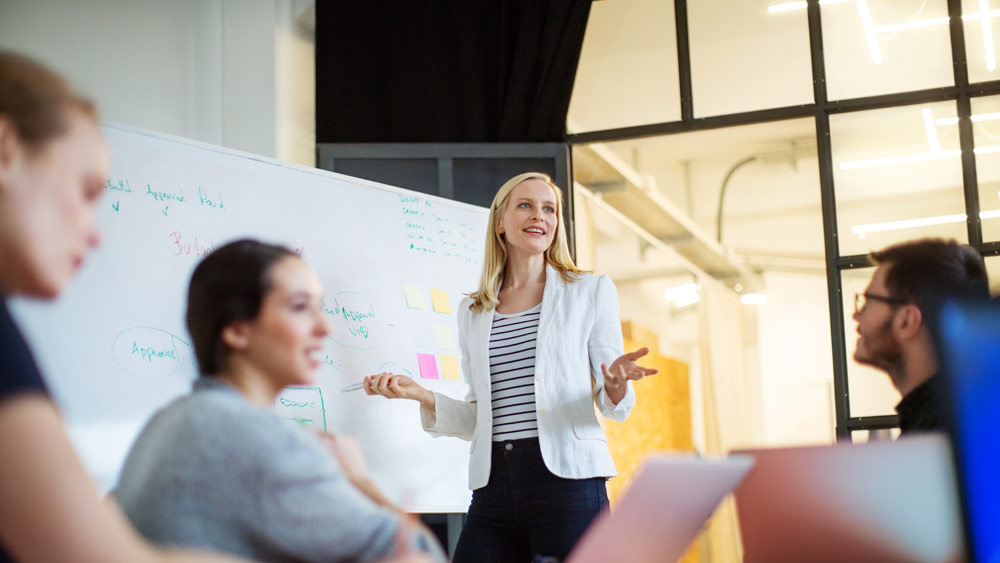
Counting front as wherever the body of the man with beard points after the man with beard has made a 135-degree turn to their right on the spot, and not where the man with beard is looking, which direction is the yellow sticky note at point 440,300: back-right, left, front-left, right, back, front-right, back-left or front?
left

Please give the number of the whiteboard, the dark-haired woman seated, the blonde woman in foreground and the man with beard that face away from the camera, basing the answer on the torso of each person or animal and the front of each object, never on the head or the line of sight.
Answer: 0

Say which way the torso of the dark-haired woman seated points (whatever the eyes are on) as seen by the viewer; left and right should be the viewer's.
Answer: facing to the right of the viewer

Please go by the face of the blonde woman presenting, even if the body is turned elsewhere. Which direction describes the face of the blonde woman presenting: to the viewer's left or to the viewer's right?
to the viewer's right

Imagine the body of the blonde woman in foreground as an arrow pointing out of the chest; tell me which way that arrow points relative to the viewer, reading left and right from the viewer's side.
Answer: facing to the right of the viewer

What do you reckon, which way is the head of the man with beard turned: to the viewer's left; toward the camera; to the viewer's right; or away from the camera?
to the viewer's left

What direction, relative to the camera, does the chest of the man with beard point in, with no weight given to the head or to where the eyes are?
to the viewer's left

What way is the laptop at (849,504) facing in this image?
away from the camera

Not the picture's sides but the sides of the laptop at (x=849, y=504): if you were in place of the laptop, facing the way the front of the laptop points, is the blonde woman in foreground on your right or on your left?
on your left

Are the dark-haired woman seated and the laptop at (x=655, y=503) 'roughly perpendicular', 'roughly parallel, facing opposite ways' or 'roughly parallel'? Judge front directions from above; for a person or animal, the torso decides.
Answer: roughly perpendicular

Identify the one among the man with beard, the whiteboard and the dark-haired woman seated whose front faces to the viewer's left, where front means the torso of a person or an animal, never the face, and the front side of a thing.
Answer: the man with beard

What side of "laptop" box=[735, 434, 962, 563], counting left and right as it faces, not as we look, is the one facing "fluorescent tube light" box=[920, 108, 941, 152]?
front
